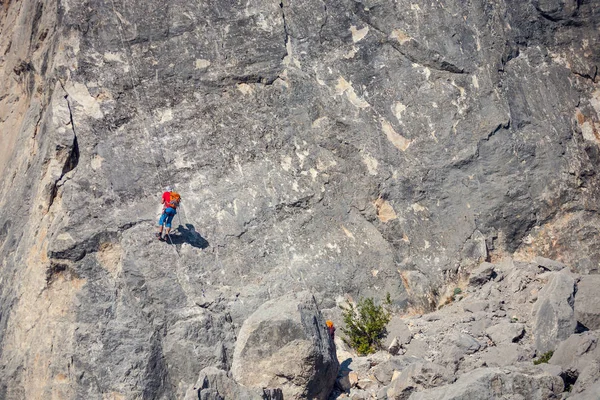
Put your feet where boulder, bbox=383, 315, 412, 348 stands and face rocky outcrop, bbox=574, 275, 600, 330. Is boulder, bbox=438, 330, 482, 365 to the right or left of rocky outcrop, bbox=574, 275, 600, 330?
right
